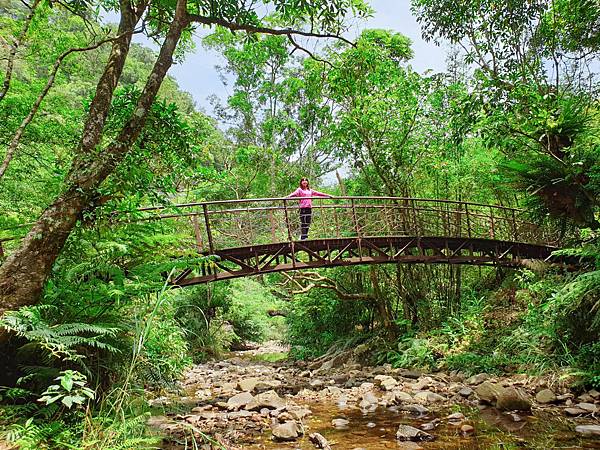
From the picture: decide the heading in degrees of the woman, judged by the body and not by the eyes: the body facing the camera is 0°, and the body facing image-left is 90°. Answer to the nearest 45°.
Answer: approximately 0°

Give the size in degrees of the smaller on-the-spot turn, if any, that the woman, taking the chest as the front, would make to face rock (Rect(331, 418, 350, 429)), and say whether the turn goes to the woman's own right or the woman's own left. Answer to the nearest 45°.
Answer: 0° — they already face it

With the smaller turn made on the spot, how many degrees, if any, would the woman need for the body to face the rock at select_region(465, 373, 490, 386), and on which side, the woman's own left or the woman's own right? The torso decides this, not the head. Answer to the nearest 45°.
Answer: approximately 45° to the woman's own left

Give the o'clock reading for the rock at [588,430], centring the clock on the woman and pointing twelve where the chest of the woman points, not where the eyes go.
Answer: The rock is roughly at 11 o'clock from the woman.

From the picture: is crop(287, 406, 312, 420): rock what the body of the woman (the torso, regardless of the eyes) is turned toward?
yes

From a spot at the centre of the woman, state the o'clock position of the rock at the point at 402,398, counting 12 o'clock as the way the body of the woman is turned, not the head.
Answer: The rock is roughly at 11 o'clock from the woman.
